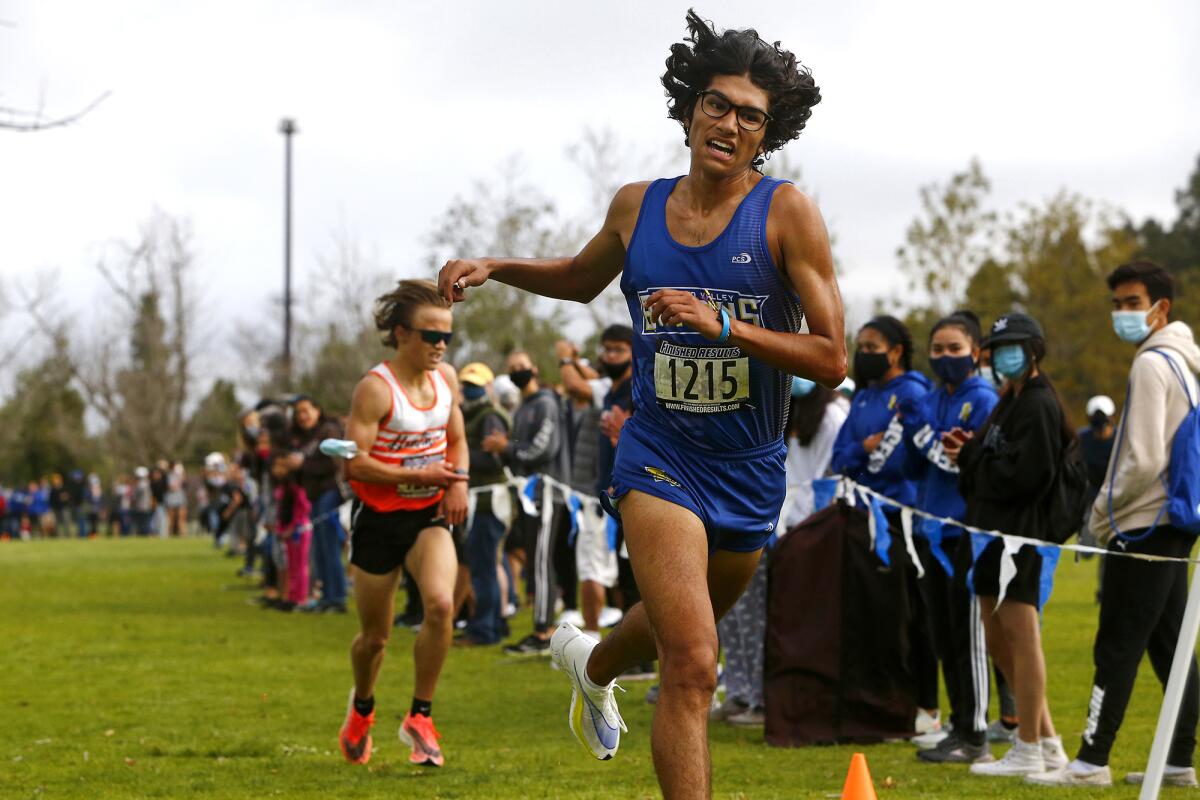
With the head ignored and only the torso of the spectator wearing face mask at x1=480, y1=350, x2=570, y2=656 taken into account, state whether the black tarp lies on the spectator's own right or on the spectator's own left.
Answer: on the spectator's own left

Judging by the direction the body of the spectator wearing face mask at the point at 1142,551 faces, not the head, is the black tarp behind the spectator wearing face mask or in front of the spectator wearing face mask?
in front

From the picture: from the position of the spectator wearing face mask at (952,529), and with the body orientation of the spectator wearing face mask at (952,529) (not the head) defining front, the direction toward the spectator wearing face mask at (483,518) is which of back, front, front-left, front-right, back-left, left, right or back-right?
right

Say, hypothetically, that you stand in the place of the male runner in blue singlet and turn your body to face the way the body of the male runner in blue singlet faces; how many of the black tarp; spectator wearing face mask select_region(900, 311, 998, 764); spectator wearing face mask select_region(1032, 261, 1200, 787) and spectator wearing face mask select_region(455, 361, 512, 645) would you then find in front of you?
0

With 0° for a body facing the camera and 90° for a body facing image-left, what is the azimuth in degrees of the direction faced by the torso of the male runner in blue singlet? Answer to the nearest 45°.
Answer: approximately 0°

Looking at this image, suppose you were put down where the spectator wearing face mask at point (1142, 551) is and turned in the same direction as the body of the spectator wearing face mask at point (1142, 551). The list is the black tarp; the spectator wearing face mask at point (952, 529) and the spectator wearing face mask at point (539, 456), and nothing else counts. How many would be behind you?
0

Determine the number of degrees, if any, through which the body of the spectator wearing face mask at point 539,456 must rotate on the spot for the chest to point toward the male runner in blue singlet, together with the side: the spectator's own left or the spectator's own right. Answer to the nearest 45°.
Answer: approximately 90° to the spectator's own left

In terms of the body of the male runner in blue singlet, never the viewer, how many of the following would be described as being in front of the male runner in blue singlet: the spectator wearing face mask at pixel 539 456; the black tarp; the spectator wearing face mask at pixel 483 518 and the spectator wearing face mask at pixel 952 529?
0

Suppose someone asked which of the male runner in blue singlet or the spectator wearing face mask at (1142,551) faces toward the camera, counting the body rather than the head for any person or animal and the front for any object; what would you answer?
the male runner in blue singlet

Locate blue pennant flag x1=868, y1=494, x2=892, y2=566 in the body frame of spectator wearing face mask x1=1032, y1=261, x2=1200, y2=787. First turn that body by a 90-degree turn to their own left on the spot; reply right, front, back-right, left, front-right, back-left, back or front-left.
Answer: back-right

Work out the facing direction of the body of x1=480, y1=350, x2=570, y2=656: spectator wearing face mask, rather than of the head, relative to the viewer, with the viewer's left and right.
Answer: facing to the left of the viewer

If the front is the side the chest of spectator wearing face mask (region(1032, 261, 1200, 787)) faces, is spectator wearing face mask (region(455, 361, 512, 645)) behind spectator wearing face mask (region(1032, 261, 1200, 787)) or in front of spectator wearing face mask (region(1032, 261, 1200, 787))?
in front

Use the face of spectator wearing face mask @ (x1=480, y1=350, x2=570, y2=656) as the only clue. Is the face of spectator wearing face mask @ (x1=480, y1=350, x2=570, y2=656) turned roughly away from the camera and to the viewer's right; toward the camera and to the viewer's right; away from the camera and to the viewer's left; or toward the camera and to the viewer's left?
toward the camera and to the viewer's left

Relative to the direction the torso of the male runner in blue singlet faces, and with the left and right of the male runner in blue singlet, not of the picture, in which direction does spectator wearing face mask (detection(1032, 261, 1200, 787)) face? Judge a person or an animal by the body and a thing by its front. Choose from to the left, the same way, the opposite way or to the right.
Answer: to the right

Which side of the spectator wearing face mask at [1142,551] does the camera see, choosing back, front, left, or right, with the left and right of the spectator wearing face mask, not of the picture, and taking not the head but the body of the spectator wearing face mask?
left
